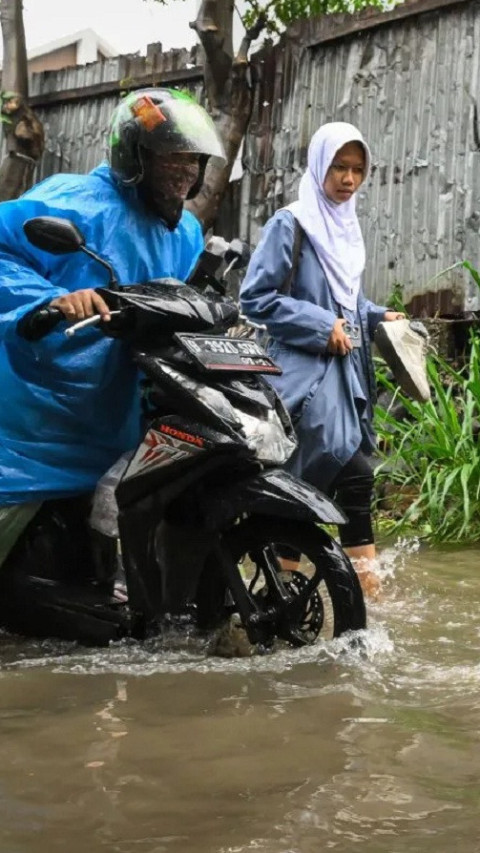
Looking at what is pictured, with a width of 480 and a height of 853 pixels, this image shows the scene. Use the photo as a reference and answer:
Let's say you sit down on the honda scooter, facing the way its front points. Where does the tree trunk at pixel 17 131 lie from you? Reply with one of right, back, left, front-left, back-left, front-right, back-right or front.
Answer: back-left

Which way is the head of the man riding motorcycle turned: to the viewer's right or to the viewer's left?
to the viewer's right

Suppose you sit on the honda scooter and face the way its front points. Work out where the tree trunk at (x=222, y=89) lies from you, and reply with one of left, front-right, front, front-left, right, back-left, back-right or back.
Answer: back-left

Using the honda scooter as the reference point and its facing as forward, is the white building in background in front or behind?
behind

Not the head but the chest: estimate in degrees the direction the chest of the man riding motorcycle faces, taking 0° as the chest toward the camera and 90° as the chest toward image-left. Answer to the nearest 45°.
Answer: approximately 315°
